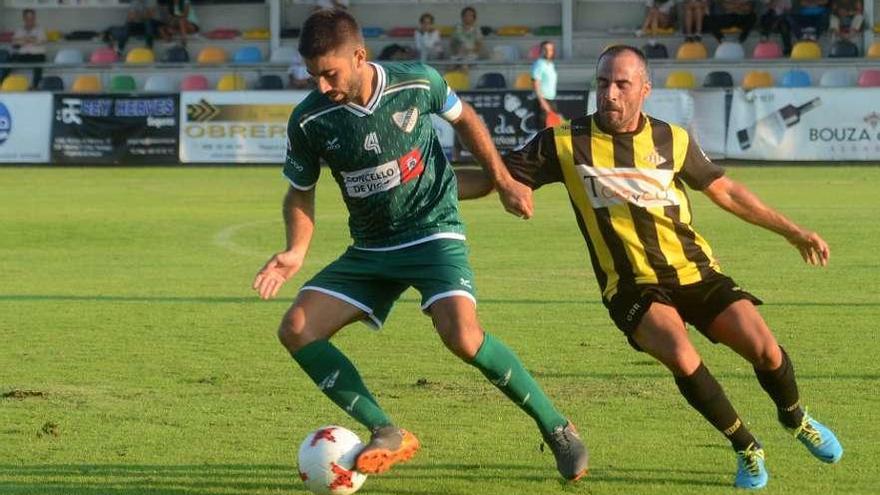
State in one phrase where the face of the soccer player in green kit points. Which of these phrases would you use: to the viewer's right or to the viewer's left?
to the viewer's left

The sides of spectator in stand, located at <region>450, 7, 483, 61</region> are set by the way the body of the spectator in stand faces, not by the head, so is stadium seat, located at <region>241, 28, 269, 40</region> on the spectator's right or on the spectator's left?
on the spectator's right

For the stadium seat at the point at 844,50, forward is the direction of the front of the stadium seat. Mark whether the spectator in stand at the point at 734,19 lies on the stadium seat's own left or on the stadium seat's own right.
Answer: on the stadium seat's own right

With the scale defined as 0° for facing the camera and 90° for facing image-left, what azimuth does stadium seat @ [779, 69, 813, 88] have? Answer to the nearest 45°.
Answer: approximately 0°

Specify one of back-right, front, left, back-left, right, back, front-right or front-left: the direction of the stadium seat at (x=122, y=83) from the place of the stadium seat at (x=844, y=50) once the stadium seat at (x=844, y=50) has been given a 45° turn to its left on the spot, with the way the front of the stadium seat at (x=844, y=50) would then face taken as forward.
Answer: back-right

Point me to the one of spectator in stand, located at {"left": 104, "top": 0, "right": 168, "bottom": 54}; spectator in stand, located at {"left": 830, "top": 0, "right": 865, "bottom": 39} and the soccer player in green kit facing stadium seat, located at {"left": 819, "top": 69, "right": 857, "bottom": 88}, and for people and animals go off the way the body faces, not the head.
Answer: spectator in stand, located at {"left": 830, "top": 0, "right": 865, "bottom": 39}

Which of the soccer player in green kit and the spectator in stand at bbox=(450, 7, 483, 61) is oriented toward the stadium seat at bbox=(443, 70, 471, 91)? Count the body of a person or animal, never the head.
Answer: the spectator in stand

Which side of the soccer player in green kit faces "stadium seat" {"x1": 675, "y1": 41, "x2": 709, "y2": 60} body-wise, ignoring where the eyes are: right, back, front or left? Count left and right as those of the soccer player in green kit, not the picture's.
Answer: back

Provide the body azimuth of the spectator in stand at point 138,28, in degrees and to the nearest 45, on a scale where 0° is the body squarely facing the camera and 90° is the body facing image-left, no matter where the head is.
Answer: approximately 45°

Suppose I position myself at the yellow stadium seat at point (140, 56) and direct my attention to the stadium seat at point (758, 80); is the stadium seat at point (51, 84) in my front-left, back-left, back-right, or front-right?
back-right
